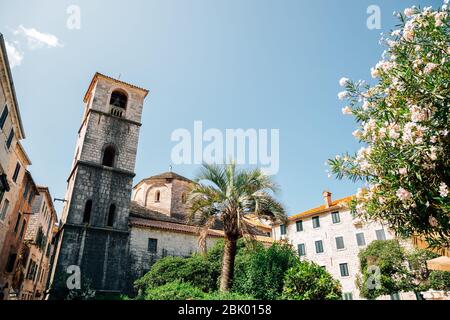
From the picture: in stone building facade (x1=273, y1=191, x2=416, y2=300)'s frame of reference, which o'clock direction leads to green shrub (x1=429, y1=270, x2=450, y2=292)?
The green shrub is roughly at 9 o'clock from the stone building facade.

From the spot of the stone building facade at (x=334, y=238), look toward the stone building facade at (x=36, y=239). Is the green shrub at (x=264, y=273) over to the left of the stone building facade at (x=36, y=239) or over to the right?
left

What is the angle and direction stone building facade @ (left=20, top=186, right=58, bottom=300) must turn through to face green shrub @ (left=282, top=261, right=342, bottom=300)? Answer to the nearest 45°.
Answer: approximately 45° to its right

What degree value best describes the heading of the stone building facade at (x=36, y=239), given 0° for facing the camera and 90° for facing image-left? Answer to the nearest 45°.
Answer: approximately 315°

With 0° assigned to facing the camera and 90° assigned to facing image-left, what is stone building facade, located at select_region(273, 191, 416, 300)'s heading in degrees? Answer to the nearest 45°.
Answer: approximately 45°

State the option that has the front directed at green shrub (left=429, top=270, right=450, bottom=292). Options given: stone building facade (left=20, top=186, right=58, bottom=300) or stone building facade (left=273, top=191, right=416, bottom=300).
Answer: stone building facade (left=20, top=186, right=58, bottom=300)

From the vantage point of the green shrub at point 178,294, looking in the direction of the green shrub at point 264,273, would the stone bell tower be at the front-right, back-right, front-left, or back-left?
back-left

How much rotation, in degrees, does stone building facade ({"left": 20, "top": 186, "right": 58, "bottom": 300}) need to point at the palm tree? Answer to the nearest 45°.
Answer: approximately 45° to its right

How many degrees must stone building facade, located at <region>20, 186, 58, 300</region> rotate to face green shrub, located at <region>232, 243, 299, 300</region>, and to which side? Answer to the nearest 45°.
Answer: approximately 45° to its right

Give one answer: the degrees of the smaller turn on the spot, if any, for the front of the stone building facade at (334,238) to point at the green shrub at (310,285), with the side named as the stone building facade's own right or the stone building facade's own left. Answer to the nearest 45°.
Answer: approximately 45° to the stone building facade's own left

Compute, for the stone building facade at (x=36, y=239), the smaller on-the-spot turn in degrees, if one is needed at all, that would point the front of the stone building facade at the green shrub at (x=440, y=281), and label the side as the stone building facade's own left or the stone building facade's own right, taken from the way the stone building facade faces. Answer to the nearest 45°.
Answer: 0° — it already faces it
